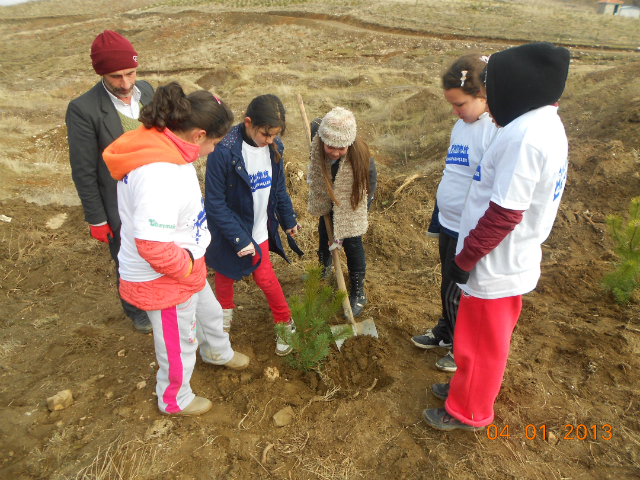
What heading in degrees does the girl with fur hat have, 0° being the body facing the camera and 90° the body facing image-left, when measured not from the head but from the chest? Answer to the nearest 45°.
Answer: approximately 0°

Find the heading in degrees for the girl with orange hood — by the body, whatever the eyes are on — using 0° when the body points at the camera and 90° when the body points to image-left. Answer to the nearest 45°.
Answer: approximately 270°

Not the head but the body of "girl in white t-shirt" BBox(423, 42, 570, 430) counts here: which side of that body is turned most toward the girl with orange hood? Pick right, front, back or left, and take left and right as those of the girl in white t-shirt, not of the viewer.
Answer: front

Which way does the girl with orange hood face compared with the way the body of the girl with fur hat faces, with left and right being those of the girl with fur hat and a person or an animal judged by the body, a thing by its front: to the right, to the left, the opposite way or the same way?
to the left

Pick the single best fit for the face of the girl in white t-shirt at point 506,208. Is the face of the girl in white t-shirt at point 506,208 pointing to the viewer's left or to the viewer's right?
to the viewer's left

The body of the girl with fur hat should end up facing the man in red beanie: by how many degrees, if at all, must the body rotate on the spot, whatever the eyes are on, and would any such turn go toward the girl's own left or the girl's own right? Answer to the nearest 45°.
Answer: approximately 90° to the girl's own right

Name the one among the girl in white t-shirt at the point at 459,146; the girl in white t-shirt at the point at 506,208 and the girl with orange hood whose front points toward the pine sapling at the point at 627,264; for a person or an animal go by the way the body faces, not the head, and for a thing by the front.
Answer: the girl with orange hood

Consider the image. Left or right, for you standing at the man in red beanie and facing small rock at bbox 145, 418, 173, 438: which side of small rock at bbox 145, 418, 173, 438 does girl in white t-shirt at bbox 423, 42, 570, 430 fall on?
left

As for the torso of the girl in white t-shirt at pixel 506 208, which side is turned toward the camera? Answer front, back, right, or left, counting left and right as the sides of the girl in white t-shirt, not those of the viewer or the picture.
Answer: left

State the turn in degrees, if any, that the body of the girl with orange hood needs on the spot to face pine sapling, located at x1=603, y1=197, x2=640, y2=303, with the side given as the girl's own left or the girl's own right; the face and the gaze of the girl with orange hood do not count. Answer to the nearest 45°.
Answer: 0° — they already face it

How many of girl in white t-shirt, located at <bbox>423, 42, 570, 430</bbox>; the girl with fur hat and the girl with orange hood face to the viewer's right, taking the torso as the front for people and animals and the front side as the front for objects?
1

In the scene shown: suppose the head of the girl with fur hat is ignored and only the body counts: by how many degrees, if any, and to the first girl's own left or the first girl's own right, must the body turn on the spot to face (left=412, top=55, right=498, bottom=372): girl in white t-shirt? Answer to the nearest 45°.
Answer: approximately 45° to the first girl's own left

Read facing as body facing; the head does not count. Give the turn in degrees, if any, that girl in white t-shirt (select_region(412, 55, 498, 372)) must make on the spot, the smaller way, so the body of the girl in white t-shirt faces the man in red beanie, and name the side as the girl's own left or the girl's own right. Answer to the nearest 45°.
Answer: approximately 45° to the girl's own right

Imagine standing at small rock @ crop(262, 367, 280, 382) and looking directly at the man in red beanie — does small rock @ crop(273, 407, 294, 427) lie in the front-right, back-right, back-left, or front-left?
back-left

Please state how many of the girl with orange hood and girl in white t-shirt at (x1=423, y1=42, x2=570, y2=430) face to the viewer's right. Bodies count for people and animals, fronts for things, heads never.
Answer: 1

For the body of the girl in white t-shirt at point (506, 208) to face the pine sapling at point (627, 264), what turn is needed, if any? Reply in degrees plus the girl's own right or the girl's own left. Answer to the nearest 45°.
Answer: approximately 135° to the girl's own right
